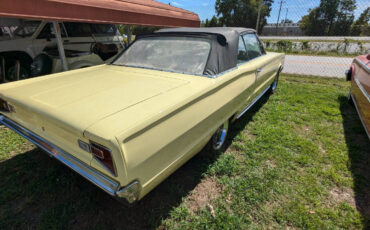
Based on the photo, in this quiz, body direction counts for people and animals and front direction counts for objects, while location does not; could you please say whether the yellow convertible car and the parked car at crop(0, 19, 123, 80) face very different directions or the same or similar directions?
very different directions

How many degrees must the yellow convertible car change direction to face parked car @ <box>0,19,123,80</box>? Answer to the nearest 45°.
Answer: approximately 90° to its left

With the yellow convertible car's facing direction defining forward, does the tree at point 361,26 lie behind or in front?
in front

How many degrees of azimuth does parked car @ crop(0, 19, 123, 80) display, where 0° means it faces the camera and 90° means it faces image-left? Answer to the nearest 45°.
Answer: approximately 45°

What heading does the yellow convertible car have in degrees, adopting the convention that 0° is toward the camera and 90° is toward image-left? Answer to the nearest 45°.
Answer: approximately 225°

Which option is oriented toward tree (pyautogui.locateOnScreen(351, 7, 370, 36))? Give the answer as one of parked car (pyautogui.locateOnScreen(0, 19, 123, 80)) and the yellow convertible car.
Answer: the yellow convertible car

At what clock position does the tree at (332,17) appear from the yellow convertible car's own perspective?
The tree is roughly at 12 o'clock from the yellow convertible car.
